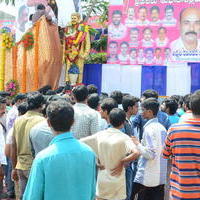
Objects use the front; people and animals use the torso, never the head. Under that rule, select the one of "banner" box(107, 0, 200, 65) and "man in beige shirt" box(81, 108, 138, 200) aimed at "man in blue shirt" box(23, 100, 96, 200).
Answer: the banner

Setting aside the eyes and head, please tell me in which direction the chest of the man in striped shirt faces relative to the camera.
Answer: away from the camera

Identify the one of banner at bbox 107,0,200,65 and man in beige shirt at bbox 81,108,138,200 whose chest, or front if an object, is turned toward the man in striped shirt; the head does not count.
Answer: the banner

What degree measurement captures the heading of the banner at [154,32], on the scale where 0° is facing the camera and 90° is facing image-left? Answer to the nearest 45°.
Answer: approximately 0°

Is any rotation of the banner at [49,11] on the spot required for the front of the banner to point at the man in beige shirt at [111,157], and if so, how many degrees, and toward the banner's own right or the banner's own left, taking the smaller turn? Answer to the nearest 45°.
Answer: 0° — it already faces them

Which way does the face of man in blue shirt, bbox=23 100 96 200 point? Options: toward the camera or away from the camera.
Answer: away from the camera

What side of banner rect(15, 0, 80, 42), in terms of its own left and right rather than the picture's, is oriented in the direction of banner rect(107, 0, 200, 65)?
left

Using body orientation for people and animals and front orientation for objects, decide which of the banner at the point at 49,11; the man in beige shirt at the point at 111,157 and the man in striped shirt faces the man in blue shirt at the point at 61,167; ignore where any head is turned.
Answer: the banner

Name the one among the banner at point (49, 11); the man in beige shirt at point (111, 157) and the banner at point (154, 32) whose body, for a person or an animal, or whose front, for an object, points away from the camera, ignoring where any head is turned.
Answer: the man in beige shirt

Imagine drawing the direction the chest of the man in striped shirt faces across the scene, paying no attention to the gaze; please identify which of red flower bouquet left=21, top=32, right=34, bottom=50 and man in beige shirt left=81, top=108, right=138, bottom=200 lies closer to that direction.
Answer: the red flower bouquet

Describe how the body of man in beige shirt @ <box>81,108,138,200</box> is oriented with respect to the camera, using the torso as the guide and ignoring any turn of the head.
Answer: away from the camera
